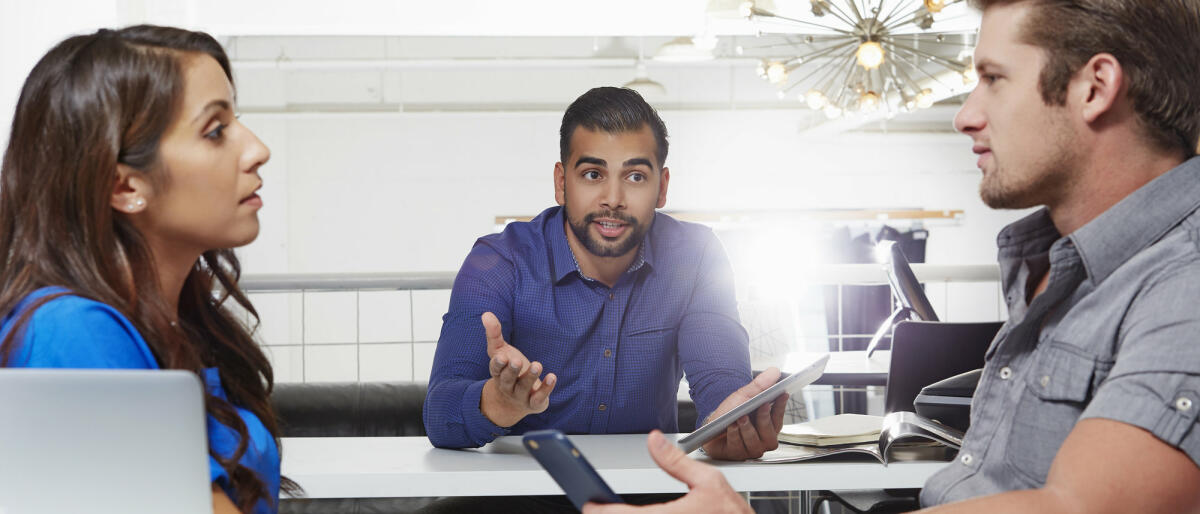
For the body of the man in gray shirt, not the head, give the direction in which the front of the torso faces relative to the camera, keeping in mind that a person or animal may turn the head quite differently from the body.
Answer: to the viewer's left

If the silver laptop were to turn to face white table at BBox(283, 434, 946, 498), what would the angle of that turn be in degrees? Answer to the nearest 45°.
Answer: approximately 45° to its right

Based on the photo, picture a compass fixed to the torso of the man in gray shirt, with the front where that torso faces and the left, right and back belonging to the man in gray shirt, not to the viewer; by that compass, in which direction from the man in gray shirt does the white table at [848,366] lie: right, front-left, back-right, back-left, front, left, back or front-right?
right

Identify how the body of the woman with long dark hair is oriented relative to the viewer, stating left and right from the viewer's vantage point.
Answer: facing to the right of the viewer

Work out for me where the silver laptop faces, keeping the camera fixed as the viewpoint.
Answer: facing away from the viewer

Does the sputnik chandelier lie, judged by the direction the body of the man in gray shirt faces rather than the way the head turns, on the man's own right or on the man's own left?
on the man's own right

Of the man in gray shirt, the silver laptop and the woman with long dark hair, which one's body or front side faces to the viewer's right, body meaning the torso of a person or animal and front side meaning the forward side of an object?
the woman with long dark hair

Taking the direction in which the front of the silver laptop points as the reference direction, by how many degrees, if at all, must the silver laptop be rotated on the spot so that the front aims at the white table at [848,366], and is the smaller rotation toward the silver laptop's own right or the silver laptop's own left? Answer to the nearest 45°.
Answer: approximately 45° to the silver laptop's own right

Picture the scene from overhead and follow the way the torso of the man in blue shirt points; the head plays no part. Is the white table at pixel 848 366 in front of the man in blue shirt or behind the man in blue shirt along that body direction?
behind

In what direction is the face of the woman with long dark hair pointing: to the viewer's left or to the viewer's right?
to the viewer's right
